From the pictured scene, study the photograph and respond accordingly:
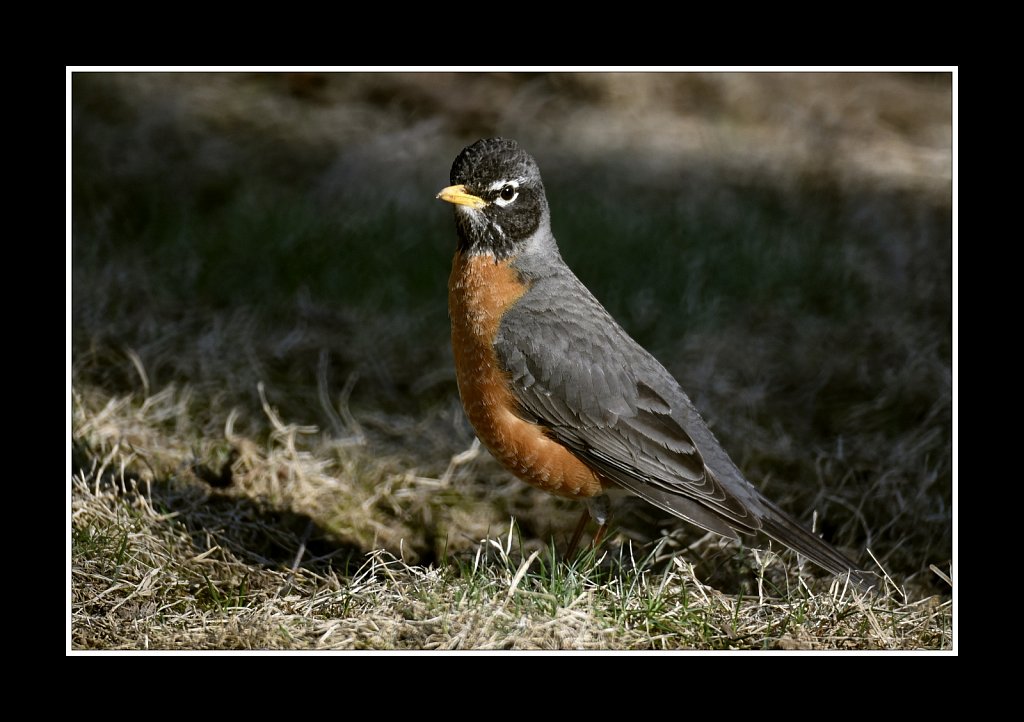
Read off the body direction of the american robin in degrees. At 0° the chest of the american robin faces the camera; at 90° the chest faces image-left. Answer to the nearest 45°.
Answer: approximately 90°
